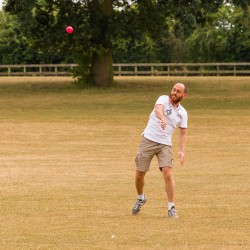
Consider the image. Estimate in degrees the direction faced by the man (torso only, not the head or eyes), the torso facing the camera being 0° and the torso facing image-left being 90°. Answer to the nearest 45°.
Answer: approximately 0°
